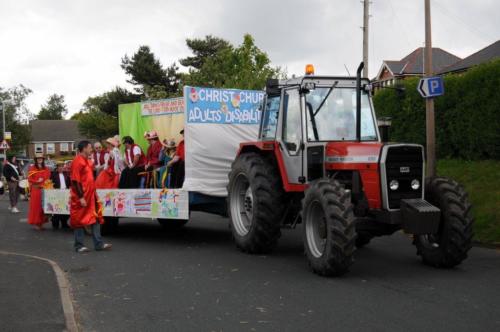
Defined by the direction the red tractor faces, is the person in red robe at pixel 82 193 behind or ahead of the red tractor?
behind

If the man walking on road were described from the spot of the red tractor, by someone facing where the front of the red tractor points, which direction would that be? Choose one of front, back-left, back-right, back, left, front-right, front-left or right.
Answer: back

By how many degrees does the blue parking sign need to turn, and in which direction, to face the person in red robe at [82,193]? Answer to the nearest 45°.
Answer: approximately 45° to its right

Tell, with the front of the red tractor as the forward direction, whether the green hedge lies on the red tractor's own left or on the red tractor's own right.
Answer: on the red tractor's own left

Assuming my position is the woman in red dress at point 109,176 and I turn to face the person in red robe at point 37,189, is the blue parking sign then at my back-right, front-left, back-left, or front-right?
back-right

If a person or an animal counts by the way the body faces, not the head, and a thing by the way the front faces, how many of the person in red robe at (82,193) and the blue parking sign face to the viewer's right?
1

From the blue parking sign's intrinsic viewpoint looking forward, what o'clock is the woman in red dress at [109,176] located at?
The woman in red dress is roughly at 2 o'clock from the blue parking sign.

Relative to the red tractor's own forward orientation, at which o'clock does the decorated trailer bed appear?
The decorated trailer bed is roughly at 6 o'clock from the red tractor.

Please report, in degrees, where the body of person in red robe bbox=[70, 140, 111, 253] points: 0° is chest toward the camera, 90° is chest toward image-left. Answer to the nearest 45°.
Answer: approximately 270°

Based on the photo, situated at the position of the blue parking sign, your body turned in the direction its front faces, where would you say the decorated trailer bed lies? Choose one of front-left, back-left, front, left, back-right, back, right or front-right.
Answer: front-right

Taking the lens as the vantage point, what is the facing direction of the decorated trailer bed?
facing the viewer and to the right of the viewer

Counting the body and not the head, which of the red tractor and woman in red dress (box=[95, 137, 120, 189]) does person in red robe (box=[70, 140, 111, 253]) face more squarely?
the red tractor

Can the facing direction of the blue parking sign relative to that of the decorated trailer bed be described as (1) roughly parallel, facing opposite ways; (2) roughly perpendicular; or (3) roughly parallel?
roughly perpendicular
